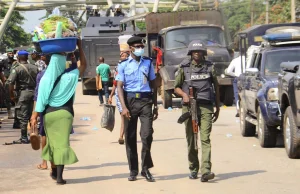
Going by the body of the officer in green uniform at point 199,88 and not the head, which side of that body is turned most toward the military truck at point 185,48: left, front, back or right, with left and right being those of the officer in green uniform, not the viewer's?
back

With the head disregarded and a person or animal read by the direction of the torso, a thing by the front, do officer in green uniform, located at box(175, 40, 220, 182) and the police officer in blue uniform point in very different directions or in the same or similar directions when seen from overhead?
same or similar directions

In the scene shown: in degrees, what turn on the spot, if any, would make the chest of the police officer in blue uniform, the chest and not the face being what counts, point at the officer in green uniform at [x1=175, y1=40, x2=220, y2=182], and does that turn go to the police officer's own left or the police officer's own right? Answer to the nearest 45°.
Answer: approximately 90° to the police officer's own left

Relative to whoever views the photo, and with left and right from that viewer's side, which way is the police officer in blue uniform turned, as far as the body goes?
facing the viewer

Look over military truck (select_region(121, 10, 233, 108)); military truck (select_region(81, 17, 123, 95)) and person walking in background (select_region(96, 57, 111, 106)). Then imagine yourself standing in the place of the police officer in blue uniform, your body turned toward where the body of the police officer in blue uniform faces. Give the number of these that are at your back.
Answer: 3

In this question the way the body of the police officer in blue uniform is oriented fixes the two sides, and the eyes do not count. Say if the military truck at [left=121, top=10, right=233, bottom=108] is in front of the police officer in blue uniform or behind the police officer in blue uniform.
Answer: behind

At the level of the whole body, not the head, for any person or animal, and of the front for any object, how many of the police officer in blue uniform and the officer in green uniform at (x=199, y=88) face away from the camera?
0

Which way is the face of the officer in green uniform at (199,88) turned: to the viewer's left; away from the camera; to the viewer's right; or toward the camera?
toward the camera

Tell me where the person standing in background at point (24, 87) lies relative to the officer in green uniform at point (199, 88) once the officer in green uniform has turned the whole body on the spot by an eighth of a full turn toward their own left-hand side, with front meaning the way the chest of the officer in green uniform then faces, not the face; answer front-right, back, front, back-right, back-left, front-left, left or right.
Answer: back

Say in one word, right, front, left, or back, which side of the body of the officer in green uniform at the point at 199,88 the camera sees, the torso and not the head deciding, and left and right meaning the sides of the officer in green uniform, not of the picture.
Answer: front
